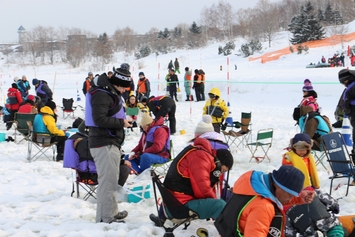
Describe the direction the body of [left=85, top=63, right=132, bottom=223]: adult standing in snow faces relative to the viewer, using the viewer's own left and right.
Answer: facing to the right of the viewer

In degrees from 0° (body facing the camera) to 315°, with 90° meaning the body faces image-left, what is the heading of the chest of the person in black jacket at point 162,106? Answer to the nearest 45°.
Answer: approximately 90°

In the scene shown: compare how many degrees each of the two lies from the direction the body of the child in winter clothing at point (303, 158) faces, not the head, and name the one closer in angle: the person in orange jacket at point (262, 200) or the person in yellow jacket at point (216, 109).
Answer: the person in orange jacket

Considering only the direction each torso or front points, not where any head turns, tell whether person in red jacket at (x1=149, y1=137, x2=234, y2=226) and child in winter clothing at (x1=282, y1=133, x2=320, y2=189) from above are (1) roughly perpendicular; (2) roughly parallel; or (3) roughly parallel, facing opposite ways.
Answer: roughly perpendicular

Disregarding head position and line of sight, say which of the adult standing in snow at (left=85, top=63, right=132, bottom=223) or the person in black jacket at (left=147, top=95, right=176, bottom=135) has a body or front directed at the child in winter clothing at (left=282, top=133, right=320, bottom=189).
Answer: the adult standing in snow

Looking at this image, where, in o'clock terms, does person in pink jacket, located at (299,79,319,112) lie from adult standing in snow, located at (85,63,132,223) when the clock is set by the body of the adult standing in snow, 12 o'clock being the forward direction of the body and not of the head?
The person in pink jacket is roughly at 11 o'clock from the adult standing in snow.
